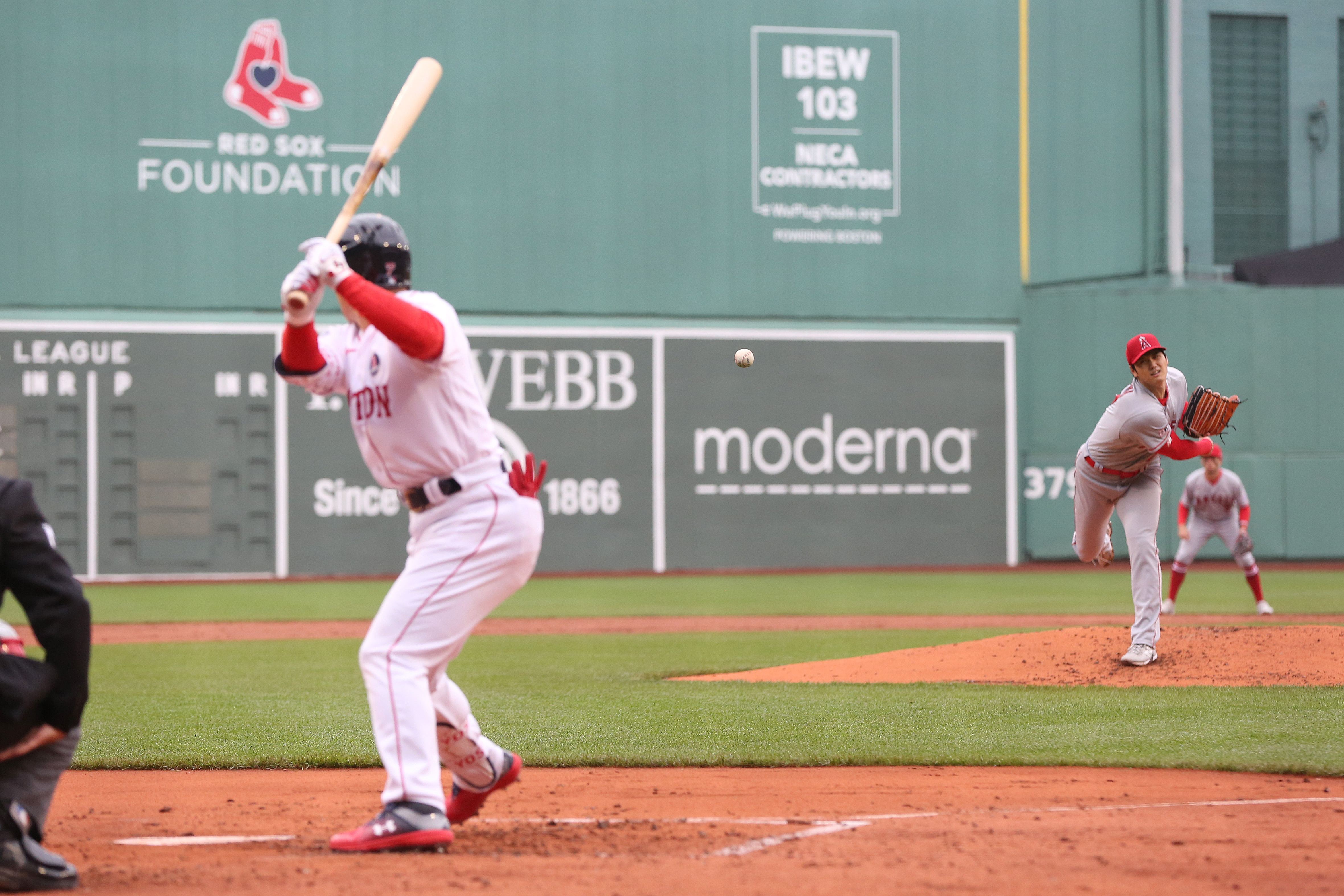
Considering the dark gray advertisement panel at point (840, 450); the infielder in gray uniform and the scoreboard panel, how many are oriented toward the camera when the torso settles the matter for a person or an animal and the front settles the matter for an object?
3

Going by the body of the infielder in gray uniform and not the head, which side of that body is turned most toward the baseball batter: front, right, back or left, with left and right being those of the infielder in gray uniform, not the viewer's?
front

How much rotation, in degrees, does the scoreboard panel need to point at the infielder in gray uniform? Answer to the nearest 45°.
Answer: approximately 45° to its left

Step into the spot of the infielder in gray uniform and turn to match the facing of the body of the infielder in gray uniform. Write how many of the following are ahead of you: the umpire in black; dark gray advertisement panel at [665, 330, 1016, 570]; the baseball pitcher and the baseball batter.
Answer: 3

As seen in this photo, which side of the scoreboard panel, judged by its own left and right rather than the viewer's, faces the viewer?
front

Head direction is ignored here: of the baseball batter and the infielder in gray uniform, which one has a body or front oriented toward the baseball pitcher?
the infielder in gray uniform

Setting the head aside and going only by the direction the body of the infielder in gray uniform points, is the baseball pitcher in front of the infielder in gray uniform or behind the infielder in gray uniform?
in front

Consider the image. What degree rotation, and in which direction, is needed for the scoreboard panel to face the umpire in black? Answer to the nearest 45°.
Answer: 0° — it already faces them

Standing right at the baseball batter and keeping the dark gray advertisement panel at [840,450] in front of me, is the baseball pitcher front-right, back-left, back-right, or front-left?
front-right

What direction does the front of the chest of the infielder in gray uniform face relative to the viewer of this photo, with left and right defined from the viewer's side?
facing the viewer

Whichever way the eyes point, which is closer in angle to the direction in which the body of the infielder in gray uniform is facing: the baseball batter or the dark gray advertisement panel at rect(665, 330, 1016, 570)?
the baseball batter

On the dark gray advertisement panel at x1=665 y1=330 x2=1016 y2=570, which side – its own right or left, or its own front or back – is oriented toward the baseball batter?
front
